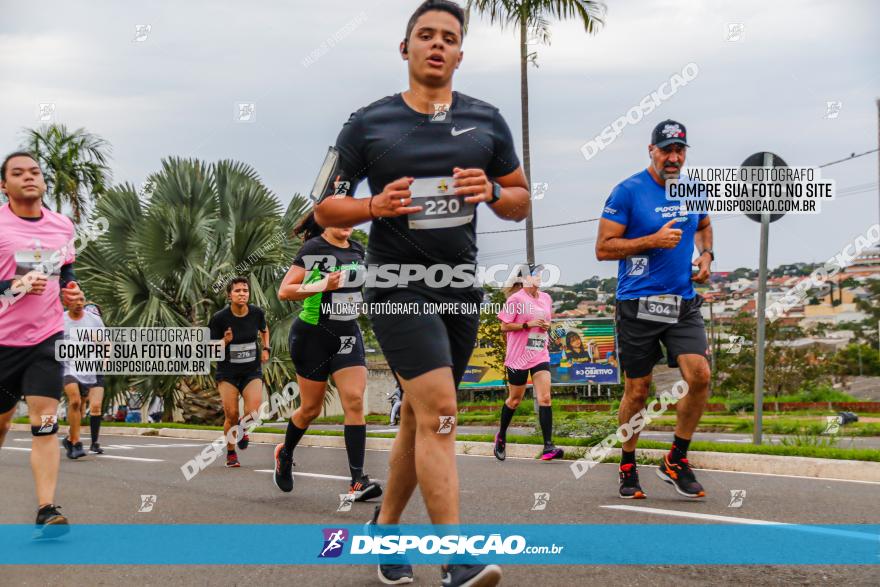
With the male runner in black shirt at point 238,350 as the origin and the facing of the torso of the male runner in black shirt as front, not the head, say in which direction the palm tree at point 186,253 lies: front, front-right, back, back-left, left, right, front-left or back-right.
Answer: back

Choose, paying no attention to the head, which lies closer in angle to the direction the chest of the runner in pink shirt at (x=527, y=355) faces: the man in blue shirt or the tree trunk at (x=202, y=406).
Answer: the man in blue shirt

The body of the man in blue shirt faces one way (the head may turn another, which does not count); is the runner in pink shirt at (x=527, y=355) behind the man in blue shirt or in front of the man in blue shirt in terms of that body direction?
behind

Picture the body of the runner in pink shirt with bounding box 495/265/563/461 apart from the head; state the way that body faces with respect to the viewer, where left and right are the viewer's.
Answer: facing the viewer and to the right of the viewer

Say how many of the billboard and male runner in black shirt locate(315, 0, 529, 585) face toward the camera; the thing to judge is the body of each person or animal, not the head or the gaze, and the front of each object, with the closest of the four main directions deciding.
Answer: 2

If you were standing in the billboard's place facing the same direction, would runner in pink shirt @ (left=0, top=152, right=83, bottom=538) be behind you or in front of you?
in front

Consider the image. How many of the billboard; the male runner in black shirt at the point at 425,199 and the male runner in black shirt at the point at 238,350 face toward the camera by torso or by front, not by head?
3

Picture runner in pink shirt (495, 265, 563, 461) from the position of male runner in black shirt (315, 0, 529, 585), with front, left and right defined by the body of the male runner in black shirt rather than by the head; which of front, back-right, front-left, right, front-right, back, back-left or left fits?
back

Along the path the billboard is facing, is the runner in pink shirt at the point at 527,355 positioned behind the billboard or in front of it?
in front

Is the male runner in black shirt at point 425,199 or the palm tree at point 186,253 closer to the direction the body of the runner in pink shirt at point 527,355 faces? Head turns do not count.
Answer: the male runner in black shirt
